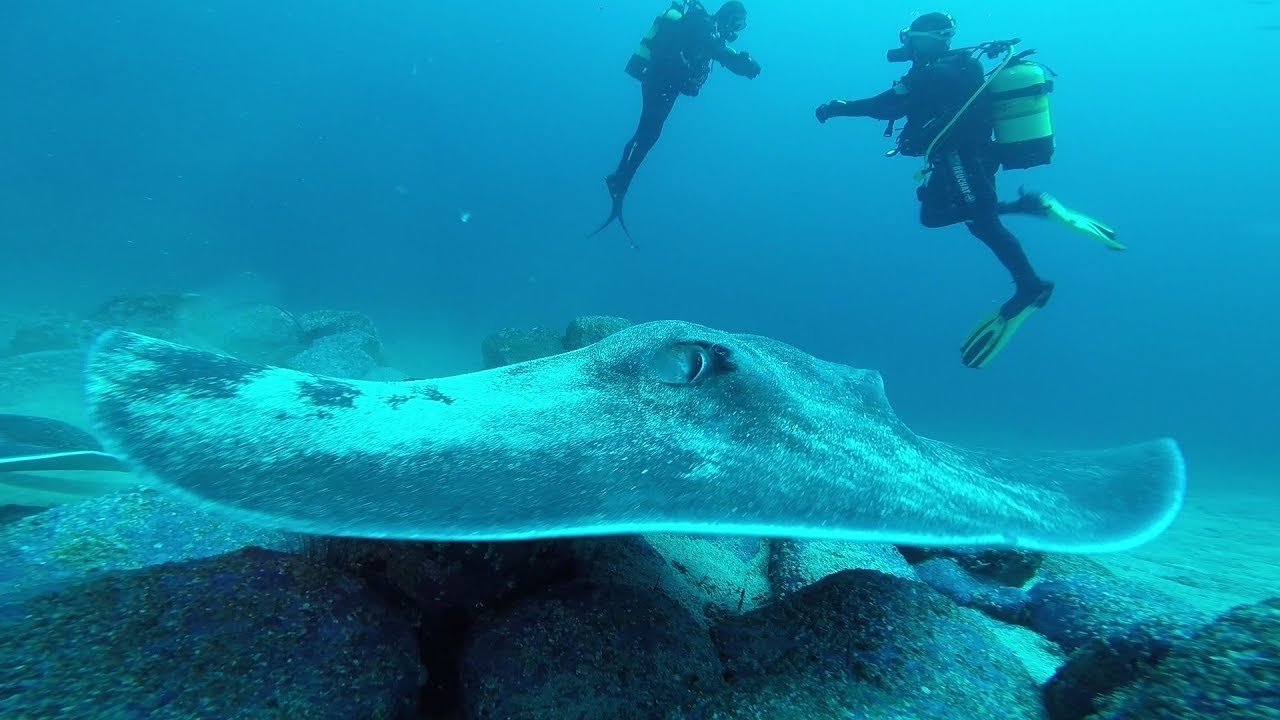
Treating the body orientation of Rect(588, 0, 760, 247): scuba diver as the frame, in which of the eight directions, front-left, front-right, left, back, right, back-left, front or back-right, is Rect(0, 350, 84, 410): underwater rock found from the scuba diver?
back

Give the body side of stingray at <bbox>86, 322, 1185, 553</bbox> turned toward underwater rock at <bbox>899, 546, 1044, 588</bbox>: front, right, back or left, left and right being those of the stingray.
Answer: left

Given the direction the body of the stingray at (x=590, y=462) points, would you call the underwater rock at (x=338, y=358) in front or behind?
behind

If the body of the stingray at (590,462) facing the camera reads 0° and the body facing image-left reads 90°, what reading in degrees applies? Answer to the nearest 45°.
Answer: approximately 315°

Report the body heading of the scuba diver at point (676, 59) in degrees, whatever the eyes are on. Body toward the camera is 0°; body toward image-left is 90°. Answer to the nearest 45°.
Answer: approximately 270°

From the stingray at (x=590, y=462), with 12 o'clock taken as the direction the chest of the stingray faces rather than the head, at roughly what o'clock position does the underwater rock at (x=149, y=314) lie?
The underwater rock is roughly at 6 o'clock from the stingray.

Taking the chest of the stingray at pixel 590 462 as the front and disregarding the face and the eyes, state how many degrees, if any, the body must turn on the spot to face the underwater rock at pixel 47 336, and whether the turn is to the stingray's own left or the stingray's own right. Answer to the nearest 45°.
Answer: approximately 180°

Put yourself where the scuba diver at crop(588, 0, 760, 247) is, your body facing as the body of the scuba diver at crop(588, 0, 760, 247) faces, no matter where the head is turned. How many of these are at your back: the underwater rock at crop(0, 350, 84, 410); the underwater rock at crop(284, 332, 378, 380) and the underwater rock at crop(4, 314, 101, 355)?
3

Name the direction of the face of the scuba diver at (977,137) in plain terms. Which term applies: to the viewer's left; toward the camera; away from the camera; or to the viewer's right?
to the viewer's left
